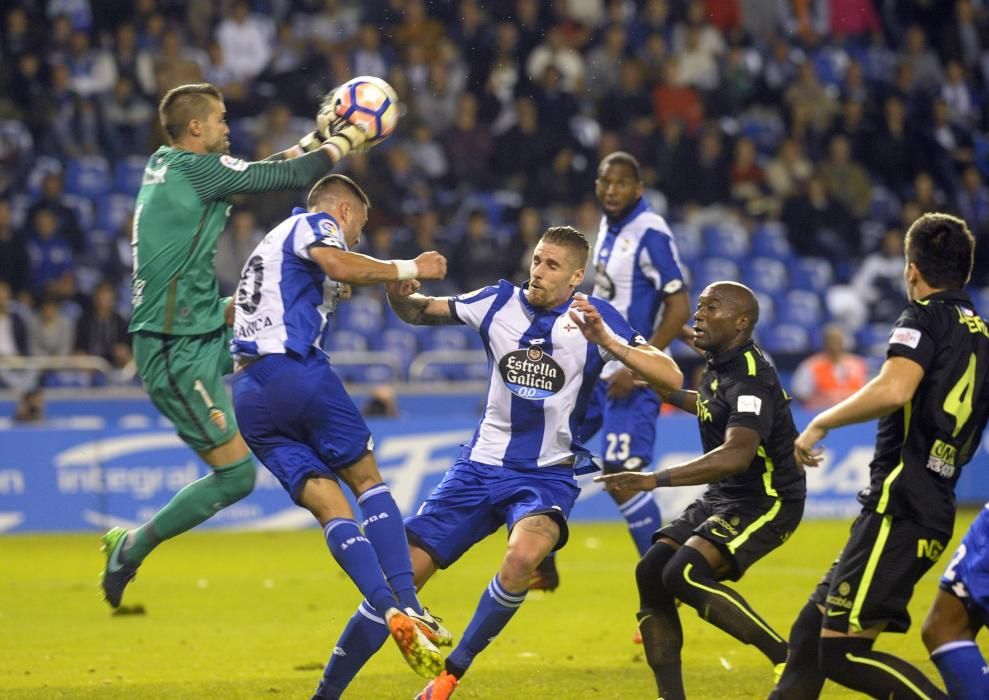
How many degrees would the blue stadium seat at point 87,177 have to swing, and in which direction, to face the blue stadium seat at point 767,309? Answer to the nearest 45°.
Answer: approximately 90° to its left

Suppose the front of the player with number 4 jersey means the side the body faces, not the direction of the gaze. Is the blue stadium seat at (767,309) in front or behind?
in front

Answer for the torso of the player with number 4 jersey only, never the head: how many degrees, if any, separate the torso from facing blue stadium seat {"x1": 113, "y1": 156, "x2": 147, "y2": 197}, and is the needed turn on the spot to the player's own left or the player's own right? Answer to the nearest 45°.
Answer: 0° — they already face it

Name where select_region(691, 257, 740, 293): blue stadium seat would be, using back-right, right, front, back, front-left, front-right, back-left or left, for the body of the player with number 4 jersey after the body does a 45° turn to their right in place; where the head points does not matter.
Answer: front

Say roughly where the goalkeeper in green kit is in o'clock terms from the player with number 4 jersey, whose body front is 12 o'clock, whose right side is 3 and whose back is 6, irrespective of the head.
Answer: The goalkeeper in green kit is roughly at 11 o'clock from the player with number 4 jersey.

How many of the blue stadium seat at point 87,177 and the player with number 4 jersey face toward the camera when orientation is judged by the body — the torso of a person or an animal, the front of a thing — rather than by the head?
1

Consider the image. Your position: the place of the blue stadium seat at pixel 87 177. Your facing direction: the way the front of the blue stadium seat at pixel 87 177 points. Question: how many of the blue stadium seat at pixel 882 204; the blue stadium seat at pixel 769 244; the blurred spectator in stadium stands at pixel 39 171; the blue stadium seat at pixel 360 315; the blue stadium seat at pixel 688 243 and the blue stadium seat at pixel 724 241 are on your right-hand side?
1

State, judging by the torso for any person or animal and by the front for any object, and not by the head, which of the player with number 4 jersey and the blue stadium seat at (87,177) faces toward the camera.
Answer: the blue stadium seat

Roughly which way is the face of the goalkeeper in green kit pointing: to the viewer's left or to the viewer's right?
to the viewer's right

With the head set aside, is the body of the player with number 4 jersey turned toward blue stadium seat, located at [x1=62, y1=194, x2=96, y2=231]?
yes

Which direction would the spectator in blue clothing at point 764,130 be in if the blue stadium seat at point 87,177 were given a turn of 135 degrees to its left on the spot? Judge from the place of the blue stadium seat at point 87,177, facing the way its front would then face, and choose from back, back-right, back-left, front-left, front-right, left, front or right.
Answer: front-right

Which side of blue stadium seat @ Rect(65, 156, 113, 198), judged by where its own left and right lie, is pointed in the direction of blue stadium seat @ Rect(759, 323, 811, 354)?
left

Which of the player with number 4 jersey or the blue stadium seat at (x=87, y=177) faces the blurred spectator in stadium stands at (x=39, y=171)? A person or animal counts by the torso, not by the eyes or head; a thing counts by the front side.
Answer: the player with number 4 jersey

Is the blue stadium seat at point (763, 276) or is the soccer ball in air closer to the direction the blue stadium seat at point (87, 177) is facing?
the soccer ball in air

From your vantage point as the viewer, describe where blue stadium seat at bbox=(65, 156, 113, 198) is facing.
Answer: facing the viewer

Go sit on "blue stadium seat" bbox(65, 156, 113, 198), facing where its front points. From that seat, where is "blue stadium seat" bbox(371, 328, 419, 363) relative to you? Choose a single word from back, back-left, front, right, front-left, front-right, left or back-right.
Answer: front-left

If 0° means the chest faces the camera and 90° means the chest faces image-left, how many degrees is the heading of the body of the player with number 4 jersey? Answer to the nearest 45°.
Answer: approximately 135°

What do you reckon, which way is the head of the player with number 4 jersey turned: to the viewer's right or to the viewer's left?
to the viewer's left
